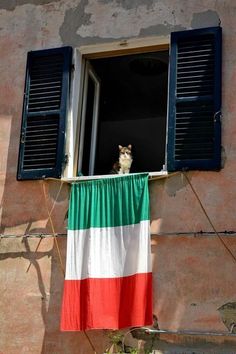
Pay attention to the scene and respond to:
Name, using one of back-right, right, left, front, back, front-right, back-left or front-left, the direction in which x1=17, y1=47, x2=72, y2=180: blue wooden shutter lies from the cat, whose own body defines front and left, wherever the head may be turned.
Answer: back-right

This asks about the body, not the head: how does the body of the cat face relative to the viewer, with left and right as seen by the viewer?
facing the viewer and to the right of the viewer
